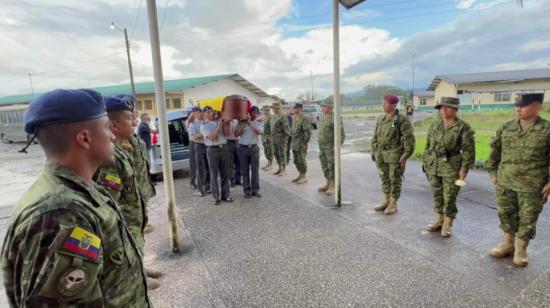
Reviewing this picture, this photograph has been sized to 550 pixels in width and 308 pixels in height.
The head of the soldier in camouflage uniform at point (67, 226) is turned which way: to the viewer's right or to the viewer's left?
to the viewer's right

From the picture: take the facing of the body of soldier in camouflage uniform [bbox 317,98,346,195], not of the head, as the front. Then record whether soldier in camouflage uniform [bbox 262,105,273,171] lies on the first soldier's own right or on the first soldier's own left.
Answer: on the first soldier's own right

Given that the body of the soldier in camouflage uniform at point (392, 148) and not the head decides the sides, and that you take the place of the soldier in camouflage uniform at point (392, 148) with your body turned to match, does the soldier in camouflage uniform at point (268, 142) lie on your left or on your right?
on your right

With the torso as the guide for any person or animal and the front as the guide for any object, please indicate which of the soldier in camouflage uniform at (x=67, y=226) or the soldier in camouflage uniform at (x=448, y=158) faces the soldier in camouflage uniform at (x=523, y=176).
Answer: the soldier in camouflage uniform at (x=67, y=226)

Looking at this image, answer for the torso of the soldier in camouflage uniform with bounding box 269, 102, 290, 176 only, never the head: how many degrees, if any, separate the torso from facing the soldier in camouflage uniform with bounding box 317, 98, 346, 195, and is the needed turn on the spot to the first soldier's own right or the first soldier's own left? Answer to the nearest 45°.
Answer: approximately 90° to the first soldier's own left

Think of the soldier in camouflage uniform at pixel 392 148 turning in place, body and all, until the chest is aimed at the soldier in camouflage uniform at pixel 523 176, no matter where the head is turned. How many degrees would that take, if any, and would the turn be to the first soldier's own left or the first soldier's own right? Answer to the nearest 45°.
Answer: approximately 90° to the first soldier's own left

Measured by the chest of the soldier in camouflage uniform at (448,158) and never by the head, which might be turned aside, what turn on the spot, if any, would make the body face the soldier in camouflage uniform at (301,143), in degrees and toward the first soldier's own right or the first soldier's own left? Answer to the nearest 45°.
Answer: approximately 90° to the first soldier's own right

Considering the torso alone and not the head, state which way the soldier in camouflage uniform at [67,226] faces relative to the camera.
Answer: to the viewer's right

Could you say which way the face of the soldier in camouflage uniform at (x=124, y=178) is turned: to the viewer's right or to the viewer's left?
to the viewer's right
